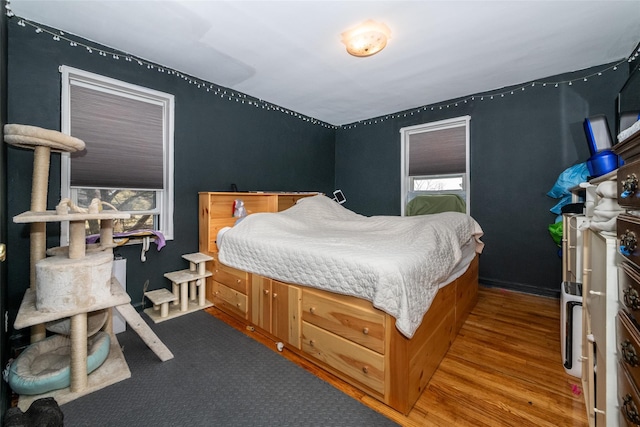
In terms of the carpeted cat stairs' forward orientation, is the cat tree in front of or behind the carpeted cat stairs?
in front

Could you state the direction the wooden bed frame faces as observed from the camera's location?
facing the viewer and to the right of the viewer

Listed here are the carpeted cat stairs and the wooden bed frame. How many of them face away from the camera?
0

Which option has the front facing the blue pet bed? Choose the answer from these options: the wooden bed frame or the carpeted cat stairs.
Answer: the carpeted cat stairs

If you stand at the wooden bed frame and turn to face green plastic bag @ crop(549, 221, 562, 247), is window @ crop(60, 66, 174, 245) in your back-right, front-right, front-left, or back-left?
back-left

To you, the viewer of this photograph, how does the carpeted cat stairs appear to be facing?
facing the viewer and to the left of the viewer

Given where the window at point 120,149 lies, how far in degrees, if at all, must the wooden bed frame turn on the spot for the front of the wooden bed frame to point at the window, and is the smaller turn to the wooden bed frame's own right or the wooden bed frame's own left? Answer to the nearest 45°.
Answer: approximately 135° to the wooden bed frame's own right

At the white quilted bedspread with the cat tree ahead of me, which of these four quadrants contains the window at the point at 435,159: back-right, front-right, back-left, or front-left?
back-right

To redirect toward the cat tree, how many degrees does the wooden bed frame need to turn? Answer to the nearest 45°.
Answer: approximately 135° to its right

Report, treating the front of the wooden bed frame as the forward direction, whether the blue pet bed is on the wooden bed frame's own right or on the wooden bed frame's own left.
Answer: on the wooden bed frame's own right
